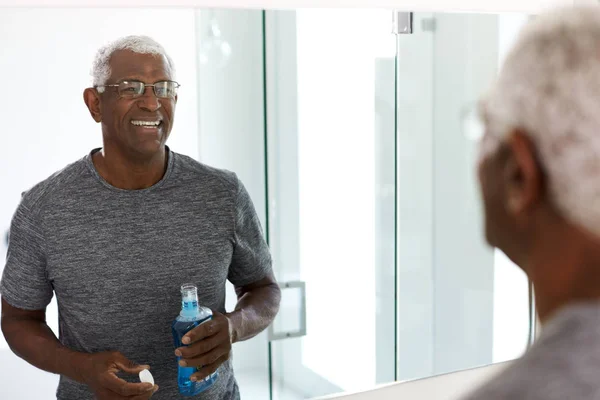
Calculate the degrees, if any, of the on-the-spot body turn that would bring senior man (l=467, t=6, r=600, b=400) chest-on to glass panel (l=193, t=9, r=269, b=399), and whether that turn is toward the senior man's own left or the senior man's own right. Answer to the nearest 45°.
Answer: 0° — they already face it

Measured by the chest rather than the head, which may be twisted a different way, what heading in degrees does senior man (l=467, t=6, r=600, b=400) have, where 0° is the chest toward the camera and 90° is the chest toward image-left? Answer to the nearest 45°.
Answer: approximately 135°

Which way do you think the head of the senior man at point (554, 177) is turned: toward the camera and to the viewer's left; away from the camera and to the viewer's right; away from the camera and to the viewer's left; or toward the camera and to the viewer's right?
away from the camera and to the viewer's left
